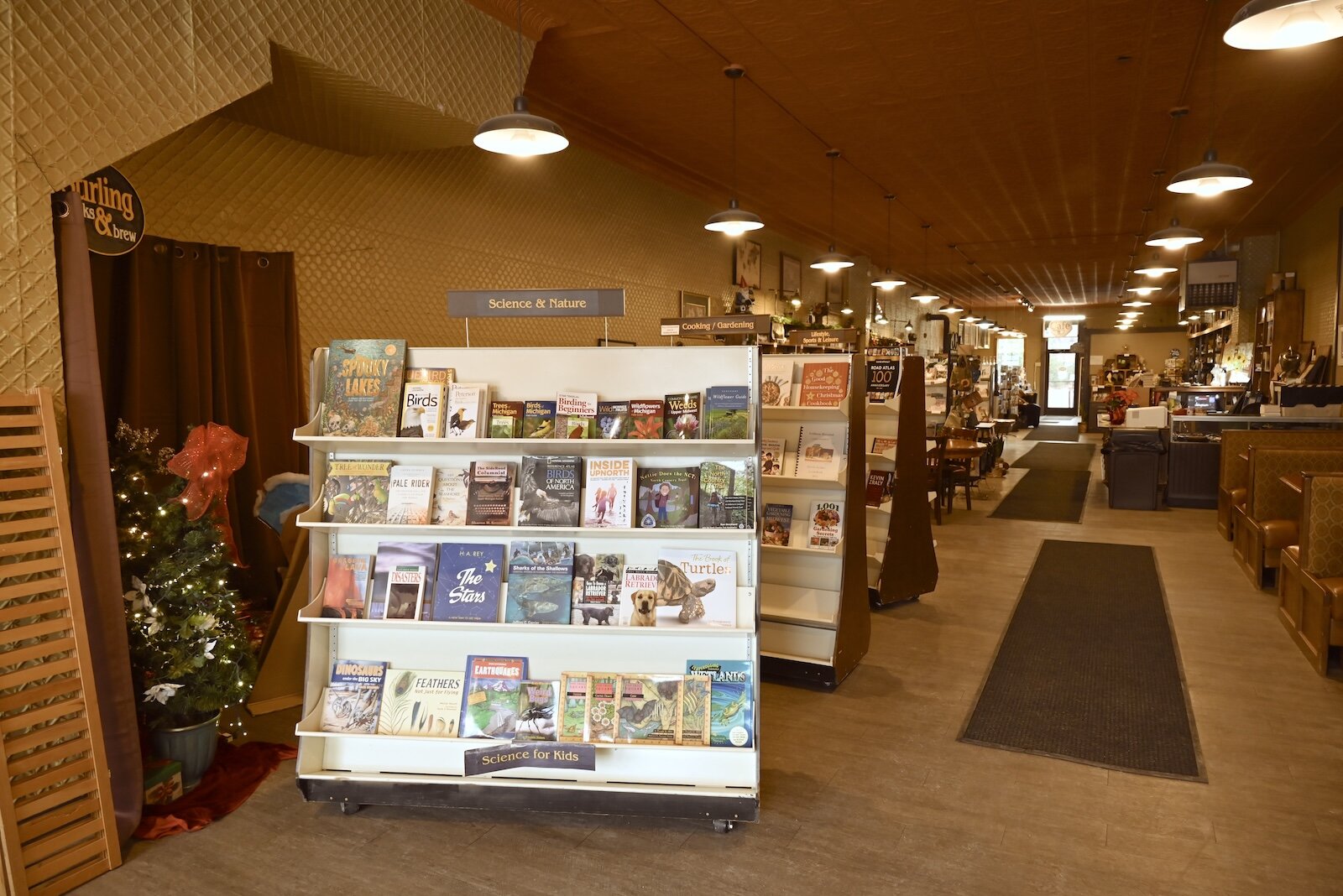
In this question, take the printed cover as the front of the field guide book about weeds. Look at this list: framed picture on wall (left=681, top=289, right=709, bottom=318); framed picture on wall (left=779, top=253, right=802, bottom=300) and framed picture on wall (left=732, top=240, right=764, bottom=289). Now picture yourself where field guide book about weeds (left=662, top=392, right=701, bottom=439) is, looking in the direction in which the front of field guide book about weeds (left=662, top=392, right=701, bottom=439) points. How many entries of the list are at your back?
3

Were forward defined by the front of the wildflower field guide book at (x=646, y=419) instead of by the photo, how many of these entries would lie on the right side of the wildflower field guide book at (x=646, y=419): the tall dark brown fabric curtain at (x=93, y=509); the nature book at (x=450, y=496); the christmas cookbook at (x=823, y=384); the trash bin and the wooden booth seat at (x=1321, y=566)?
2

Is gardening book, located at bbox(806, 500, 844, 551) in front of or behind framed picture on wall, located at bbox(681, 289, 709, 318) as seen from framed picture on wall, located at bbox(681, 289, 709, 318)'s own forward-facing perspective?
in front

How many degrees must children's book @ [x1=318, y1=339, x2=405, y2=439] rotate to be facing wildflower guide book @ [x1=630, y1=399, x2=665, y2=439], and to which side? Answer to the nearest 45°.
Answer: approximately 45° to its left

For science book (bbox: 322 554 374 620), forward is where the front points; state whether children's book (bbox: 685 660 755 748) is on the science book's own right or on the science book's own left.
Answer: on the science book's own left

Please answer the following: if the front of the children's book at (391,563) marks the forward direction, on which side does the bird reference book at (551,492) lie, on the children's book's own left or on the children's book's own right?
on the children's book's own left

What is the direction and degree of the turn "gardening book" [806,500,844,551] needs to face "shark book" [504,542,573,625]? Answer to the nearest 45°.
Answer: approximately 45° to its right

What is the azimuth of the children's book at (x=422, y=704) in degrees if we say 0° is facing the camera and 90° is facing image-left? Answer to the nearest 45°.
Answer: approximately 0°

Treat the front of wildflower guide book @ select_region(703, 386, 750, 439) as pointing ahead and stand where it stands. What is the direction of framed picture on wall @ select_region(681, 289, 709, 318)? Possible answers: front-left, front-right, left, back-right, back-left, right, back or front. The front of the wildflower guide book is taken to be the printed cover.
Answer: back
